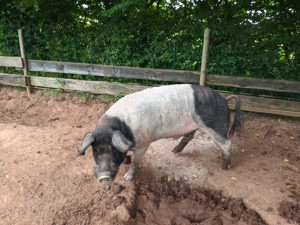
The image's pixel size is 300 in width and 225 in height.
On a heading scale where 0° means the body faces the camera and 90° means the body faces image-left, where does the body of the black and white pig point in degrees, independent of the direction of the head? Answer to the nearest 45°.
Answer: approximately 45°

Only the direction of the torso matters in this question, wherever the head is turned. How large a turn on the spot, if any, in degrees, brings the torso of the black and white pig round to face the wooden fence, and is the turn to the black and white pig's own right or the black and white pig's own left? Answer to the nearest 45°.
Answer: approximately 135° to the black and white pig's own right
